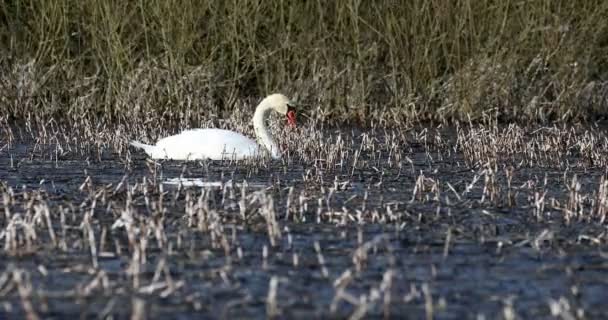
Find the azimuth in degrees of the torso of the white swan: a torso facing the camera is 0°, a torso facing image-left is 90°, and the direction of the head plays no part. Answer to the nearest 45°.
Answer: approximately 270°
